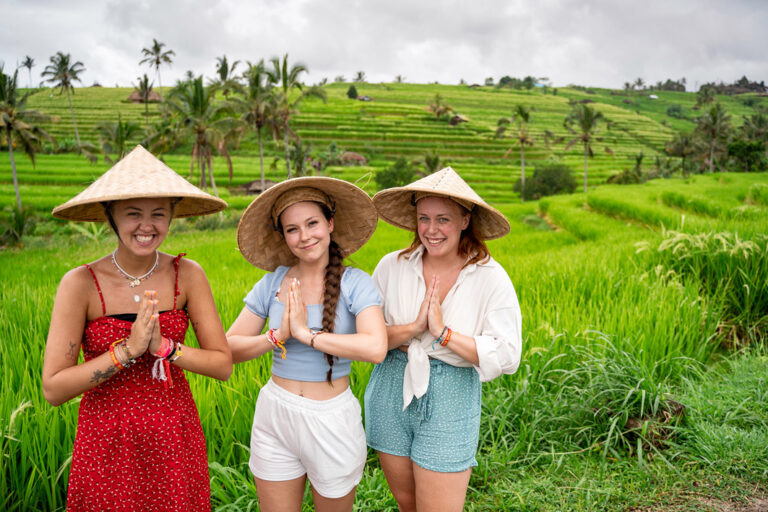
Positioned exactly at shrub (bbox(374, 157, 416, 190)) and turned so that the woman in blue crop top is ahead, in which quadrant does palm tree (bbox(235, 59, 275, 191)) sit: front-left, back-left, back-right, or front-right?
front-right

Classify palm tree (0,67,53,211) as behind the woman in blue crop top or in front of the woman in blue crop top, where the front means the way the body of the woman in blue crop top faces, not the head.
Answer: behind

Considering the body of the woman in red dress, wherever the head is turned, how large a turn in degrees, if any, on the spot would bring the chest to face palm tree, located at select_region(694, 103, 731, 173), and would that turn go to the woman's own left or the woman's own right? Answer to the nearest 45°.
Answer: approximately 135° to the woman's own left

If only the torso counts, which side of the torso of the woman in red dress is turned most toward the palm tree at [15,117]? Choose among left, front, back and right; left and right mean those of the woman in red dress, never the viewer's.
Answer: back

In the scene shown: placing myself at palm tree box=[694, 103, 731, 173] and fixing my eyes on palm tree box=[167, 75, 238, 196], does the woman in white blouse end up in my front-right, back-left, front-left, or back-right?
front-left

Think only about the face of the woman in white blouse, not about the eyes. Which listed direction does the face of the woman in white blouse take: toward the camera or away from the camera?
toward the camera

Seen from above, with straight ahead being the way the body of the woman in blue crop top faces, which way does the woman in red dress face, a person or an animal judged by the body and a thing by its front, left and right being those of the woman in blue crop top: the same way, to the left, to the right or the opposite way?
the same way

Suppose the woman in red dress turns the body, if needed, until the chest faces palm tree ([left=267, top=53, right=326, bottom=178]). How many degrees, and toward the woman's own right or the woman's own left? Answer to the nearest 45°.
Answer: approximately 180°

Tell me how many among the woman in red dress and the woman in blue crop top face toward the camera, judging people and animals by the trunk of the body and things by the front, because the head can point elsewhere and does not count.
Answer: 2

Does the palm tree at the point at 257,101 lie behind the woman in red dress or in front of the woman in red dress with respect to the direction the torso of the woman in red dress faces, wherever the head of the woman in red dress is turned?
behind

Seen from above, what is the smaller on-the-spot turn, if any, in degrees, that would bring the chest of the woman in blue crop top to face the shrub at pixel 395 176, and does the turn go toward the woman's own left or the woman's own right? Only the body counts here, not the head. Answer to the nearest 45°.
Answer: approximately 180°

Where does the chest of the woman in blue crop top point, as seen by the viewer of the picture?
toward the camera

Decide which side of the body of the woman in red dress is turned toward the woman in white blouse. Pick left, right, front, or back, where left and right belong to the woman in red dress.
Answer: left

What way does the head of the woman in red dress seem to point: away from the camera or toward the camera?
toward the camera

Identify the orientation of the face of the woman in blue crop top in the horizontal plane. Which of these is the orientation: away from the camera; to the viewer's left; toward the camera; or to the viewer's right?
toward the camera
